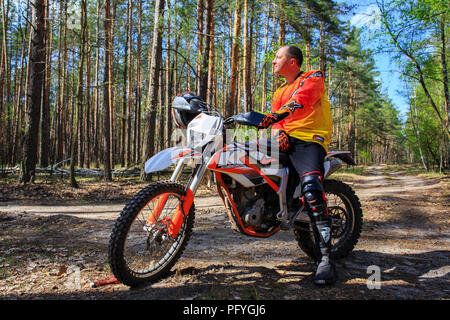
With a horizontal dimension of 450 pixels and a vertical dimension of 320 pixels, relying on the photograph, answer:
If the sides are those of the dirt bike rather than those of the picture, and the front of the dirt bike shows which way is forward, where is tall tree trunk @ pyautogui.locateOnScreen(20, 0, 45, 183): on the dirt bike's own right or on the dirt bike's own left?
on the dirt bike's own right

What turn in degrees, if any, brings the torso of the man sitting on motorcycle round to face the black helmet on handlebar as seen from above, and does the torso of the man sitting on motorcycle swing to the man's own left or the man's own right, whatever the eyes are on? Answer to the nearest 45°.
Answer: approximately 45° to the man's own right

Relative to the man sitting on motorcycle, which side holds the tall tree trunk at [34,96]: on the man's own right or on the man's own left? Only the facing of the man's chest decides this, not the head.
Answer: on the man's own right

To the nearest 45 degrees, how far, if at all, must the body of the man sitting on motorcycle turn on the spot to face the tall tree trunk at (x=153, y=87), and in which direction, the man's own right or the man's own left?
approximately 90° to the man's own right

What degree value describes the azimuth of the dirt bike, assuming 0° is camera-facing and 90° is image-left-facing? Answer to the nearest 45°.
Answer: approximately 45°
